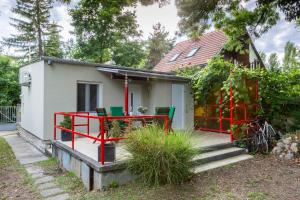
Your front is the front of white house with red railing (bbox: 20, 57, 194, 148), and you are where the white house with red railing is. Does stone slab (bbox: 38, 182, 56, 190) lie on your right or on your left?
on your right

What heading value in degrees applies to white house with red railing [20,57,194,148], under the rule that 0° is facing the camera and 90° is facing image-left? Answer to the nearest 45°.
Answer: approximately 315°

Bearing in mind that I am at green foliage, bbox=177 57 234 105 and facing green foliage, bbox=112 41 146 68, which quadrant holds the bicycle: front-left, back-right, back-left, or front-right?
back-right

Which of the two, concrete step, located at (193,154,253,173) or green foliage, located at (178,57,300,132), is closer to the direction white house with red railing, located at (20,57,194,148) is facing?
the concrete step

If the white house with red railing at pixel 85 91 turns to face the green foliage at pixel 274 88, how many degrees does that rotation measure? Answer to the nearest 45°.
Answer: approximately 45° to its left
